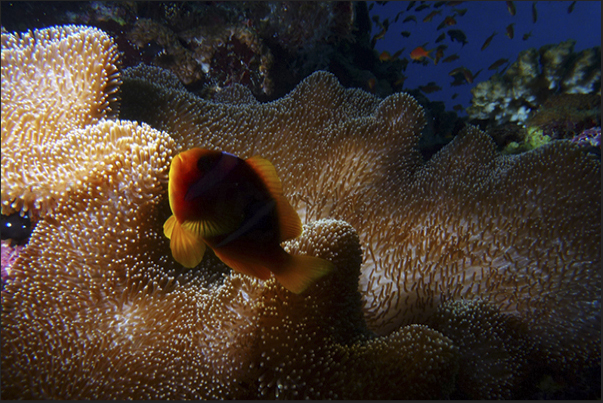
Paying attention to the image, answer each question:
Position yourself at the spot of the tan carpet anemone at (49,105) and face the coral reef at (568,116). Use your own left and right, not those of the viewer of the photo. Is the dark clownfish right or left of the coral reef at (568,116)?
right
